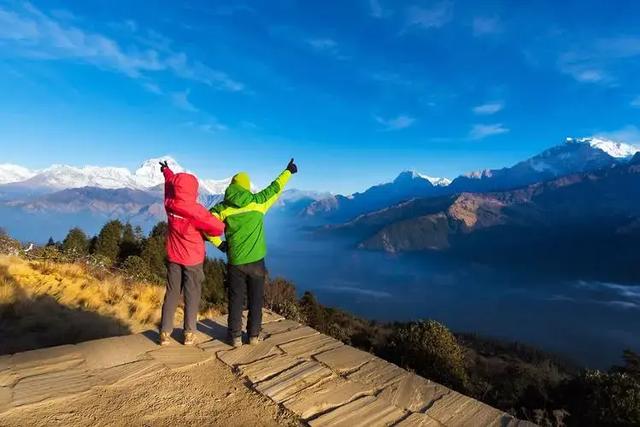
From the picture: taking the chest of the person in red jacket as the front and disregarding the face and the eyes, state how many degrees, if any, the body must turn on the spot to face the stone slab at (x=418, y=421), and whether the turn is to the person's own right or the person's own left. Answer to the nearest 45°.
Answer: approximately 135° to the person's own right

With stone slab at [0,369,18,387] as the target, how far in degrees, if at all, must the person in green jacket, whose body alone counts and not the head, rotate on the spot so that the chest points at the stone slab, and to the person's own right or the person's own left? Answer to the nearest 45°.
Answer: approximately 135° to the person's own left

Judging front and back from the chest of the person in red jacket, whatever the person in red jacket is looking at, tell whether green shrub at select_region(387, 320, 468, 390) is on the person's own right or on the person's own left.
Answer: on the person's own right

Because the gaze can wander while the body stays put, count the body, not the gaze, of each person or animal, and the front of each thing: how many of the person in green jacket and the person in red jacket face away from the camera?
2

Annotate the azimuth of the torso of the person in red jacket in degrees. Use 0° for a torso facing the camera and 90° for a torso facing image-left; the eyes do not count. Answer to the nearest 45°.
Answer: approximately 180°

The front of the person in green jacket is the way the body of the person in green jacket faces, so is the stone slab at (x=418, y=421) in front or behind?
behind

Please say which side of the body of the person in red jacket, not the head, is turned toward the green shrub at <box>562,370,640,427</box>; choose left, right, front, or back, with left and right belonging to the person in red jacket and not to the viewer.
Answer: right

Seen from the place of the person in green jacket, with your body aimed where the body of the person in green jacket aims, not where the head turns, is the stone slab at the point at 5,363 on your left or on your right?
on your left

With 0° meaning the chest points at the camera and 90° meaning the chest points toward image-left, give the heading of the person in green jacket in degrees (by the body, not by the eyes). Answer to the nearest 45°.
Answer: approximately 180°

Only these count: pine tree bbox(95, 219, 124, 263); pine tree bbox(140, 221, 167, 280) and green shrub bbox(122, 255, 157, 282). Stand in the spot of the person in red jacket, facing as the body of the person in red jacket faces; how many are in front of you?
3

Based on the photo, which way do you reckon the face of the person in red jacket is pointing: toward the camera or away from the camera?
away from the camera
